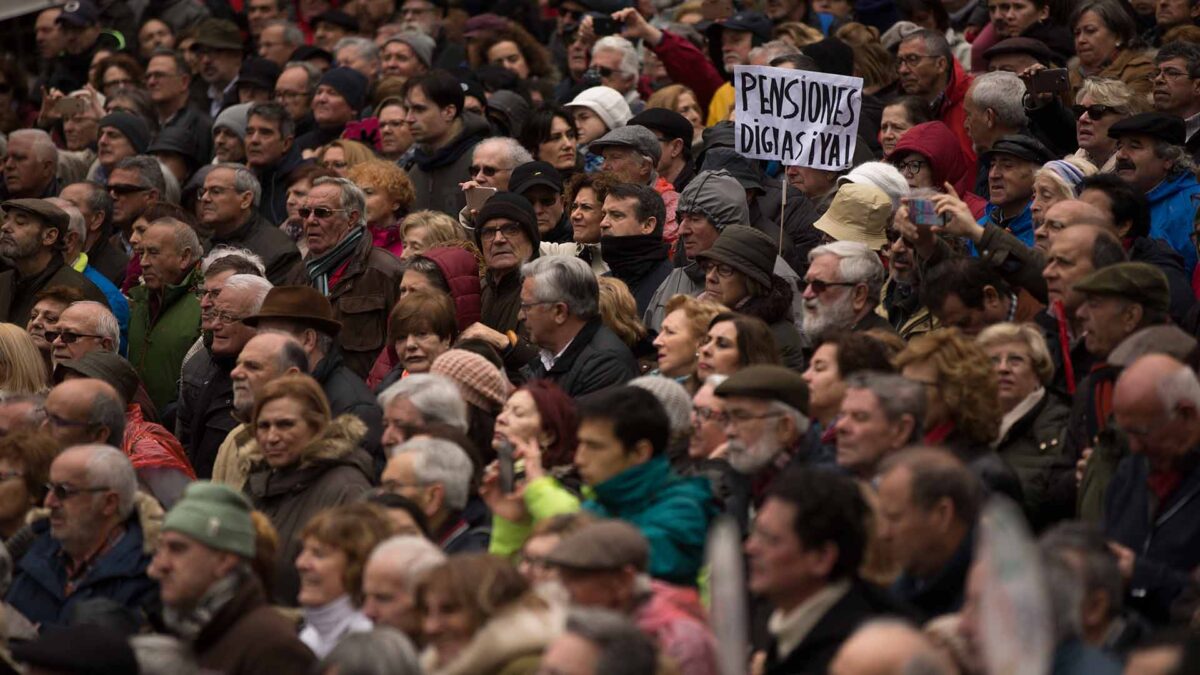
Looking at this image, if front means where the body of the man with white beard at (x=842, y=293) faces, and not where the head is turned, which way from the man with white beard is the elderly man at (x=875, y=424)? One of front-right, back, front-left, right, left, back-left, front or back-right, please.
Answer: front-left

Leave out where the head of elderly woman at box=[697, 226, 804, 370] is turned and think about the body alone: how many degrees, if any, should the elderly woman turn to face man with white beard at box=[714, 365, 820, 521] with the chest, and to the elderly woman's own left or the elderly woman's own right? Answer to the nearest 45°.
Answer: approximately 45° to the elderly woman's own left

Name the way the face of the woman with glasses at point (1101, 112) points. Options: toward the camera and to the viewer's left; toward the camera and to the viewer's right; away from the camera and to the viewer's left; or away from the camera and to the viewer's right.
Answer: toward the camera and to the viewer's left

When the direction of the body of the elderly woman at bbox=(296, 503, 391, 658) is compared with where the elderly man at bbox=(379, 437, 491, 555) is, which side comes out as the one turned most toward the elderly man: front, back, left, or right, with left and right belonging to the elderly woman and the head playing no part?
back

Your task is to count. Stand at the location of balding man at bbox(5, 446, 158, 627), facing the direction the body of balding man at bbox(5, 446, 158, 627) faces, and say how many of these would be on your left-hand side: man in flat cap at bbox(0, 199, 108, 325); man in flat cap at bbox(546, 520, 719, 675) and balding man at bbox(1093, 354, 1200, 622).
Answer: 2

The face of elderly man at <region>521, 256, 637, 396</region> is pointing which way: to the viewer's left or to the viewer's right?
to the viewer's left

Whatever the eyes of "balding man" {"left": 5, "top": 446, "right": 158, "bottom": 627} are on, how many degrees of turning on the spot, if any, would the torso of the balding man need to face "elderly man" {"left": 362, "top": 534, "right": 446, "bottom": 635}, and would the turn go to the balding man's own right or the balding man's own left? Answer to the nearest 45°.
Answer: approximately 90° to the balding man's own left

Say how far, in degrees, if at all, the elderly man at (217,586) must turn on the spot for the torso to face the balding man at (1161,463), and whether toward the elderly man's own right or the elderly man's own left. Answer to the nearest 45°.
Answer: approximately 180°

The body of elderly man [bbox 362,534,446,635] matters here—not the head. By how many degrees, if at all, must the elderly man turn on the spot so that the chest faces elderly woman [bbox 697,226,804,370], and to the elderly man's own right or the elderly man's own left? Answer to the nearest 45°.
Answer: approximately 180°

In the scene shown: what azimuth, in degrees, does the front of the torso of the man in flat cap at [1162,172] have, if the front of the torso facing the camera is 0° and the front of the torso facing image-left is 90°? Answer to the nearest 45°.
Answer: approximately 45°

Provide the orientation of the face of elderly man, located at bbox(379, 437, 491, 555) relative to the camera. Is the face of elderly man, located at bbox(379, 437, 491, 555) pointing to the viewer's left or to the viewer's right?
to the viewer's left

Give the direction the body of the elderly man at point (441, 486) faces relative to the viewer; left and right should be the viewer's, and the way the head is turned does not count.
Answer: facing to the left of the viewer

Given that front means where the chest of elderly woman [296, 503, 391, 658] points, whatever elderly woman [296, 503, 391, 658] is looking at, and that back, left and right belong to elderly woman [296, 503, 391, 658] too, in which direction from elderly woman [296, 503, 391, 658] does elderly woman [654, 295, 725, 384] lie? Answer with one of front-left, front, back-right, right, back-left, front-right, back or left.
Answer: back
